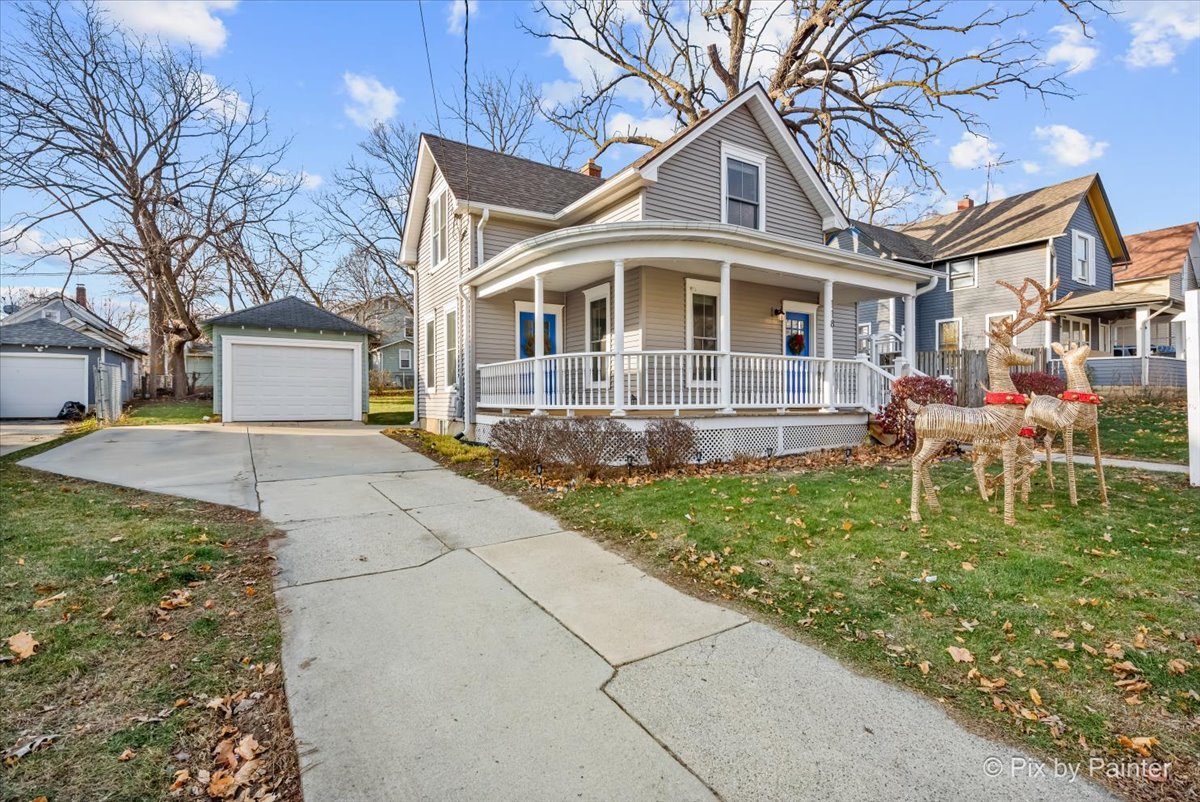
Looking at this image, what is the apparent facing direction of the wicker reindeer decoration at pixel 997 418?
to the viewer's right

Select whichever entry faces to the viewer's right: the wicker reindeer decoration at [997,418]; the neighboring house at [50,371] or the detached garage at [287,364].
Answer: the wicker reindeer decoration

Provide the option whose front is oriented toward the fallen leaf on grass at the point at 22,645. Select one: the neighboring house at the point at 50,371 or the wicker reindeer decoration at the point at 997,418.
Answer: the neighboring house

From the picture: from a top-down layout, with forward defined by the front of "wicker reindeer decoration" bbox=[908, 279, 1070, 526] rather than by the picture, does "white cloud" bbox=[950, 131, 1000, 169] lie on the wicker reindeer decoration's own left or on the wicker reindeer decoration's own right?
on the wicker reindeer decoration's own left

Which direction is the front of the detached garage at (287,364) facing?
toward the camera

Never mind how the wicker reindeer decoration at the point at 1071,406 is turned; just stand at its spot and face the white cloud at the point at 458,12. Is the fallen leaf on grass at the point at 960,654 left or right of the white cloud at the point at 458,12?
left

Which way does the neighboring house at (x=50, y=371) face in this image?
toward the camera

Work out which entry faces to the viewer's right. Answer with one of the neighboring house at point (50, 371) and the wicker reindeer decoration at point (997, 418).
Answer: the wicker reindeer decoration

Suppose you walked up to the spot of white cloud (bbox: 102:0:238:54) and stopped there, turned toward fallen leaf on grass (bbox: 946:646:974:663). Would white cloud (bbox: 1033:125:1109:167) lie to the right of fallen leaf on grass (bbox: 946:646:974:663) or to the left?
left

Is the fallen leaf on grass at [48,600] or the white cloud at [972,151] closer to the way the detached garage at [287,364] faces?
the fallen leaf on grass
